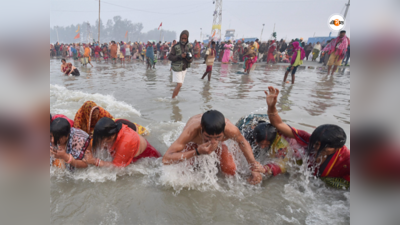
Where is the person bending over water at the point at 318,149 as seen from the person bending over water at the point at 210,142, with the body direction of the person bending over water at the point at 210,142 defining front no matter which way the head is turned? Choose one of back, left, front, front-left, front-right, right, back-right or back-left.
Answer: left

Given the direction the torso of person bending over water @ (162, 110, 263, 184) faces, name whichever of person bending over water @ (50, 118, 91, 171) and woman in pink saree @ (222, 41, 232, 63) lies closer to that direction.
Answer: the person bending over water

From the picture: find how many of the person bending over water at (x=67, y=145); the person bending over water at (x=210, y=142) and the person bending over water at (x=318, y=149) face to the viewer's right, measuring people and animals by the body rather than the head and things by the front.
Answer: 0

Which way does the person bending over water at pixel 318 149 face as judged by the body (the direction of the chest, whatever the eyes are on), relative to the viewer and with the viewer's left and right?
facing the viewer and to the left of the viewer

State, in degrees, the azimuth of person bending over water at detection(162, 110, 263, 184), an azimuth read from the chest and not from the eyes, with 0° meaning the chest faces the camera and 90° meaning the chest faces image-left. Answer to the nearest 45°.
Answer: approximately 0°

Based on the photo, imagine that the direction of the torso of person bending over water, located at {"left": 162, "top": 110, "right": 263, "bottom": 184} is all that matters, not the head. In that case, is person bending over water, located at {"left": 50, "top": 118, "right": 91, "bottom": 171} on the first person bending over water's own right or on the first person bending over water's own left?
on the first person bending over water's own right

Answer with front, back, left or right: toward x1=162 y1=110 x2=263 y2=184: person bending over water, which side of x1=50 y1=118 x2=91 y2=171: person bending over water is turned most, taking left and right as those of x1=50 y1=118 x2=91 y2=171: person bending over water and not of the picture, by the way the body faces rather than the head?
left

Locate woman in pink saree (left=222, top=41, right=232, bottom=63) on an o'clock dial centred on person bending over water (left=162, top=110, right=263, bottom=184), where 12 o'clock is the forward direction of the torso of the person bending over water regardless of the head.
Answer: The woman in pink saree is roughly at 6 o'clock from the person bending over water.
